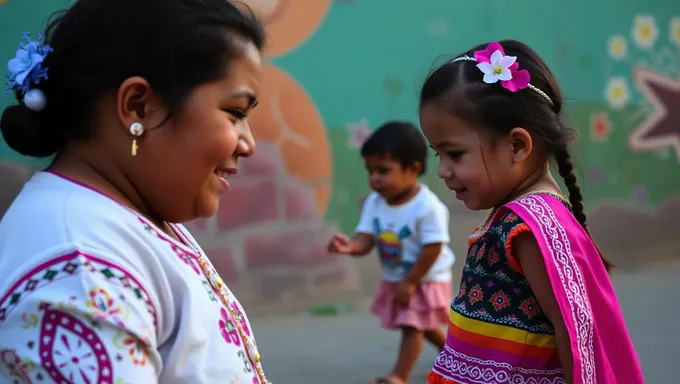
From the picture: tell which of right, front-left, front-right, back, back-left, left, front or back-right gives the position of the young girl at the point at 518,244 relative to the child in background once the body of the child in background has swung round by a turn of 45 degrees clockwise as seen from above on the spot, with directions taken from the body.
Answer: left

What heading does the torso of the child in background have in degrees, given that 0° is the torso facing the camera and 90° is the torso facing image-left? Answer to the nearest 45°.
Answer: approximately 45°

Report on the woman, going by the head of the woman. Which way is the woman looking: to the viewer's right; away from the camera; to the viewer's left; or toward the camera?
to the viewer's right

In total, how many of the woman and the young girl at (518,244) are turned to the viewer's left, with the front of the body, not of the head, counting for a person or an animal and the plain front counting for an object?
1

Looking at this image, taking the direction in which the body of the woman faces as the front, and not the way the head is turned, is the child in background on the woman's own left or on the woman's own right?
on the woman's own left

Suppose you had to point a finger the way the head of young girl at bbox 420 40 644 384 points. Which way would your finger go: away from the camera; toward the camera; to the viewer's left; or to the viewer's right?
to the viewer's left

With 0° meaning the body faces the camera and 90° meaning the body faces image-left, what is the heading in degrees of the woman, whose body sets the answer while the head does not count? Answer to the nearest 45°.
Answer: approximately 270°

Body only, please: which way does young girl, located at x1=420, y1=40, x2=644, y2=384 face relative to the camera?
to the viewer's left

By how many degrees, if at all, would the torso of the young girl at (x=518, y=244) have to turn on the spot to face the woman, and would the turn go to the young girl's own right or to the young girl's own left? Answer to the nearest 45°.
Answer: approximately 45° to the young girl's own left

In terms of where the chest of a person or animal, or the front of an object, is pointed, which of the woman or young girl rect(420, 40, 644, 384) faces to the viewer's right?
the woman

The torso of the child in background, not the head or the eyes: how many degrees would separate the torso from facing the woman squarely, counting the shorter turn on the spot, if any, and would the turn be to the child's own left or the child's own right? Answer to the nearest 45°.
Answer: approximately 45° to the child's own left
